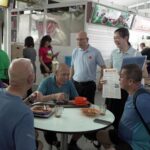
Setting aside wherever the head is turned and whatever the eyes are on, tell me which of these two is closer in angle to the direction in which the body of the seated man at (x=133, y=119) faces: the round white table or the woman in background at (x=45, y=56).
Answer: the round white table

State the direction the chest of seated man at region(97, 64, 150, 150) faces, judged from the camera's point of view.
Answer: to the viewer's left

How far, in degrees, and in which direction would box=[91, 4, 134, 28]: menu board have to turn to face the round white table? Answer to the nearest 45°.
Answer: approximately 45° to its right

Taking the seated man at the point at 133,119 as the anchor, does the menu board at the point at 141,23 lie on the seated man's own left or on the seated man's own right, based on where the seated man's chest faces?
on the seated man's own right

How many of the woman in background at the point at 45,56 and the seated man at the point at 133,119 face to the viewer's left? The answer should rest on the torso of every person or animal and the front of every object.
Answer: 1

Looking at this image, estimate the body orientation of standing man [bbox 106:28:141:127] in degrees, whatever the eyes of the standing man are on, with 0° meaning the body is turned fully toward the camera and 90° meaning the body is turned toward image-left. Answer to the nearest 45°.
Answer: approximately 45°

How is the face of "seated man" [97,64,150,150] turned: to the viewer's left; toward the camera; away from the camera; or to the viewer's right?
to the viewer's left

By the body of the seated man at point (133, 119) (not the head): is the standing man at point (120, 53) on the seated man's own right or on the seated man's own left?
on the seated man's own right

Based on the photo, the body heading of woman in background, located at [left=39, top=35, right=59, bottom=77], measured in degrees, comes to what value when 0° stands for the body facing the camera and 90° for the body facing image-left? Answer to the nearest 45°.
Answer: approximately 315°

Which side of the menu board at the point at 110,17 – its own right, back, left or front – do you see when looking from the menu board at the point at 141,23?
left

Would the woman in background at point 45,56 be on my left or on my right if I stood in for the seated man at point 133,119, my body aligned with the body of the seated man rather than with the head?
on my right

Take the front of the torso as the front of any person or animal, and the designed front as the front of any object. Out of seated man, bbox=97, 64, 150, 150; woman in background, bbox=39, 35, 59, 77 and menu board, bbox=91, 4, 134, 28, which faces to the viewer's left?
the seated man
